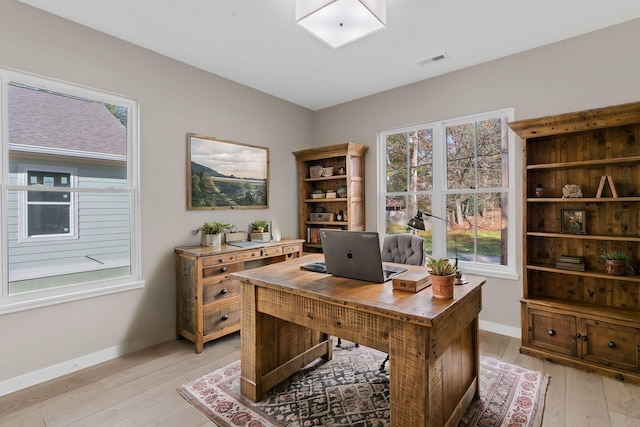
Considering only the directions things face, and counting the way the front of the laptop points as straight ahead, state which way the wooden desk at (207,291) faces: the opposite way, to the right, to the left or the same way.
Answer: to the right

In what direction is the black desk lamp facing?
to the viewer's left

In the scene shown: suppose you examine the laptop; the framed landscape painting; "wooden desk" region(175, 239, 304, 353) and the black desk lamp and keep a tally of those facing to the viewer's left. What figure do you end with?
1

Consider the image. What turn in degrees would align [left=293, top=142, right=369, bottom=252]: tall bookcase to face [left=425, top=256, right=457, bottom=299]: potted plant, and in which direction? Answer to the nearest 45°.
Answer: approximately 45° to its left

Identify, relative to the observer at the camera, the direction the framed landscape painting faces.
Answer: facing the viewer and to the right of the viewer

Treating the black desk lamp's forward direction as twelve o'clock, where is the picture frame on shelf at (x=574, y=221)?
The picture frame on shelf is roughly at 5 o'clock from the black desk lamp.

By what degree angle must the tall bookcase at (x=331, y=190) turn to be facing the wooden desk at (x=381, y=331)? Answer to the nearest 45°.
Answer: approximately 45° to its left

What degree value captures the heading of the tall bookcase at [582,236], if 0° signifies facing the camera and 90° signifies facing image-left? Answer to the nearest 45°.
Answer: approximately 45°

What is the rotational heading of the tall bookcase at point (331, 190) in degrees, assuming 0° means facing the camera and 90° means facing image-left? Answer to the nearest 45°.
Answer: approximately 45°

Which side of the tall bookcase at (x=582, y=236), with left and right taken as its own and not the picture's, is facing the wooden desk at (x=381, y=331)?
front

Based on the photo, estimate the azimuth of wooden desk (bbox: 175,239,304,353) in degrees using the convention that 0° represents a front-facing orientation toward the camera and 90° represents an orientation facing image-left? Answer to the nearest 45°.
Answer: approximately 315°

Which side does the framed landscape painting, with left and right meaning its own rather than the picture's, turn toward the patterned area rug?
front

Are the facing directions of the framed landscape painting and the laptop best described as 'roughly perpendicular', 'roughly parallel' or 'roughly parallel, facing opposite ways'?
roughly perpendicular
